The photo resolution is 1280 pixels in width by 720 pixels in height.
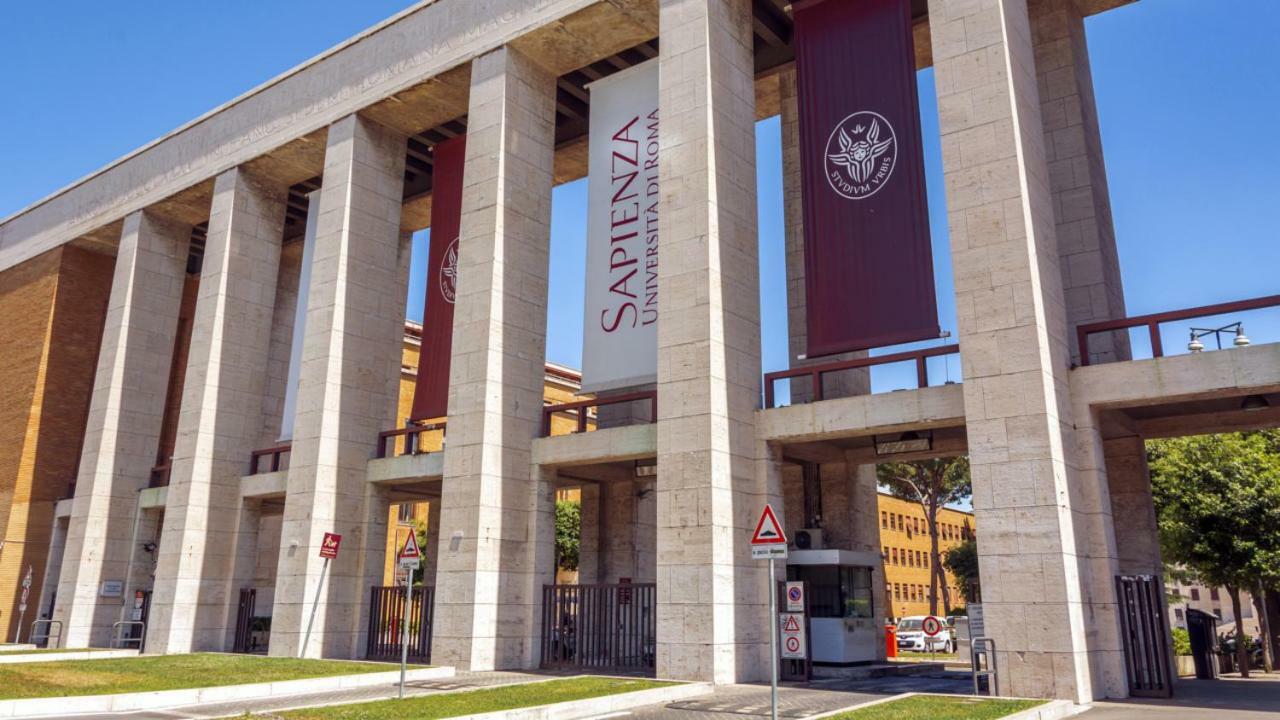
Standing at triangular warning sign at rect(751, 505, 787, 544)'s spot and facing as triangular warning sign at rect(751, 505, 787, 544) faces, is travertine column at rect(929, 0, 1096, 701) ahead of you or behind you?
behind

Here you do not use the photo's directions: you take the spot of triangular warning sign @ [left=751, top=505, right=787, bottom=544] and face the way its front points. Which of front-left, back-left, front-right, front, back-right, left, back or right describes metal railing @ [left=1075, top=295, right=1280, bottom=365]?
back-left

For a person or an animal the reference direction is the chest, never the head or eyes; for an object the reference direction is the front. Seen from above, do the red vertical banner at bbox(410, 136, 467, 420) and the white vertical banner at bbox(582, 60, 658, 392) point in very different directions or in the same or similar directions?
same or similar directions

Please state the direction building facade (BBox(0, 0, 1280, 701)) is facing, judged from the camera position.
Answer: facing the viewer and to the left of the viewer

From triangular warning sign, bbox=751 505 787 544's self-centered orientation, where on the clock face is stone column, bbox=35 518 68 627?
The stone column is roughly at 4 o'clock from the triangular warning sign.

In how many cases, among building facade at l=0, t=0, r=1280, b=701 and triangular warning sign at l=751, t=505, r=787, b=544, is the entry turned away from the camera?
0

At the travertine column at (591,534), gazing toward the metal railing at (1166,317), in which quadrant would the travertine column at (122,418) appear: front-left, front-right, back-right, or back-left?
back-right

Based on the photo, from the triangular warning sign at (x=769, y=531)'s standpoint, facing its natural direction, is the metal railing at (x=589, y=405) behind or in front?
behind

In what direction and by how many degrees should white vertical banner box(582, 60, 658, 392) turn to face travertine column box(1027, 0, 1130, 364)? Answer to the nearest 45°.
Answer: approximately 135° to its left

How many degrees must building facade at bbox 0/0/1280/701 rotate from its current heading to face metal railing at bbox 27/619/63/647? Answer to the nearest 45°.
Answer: approximately 90° to its right

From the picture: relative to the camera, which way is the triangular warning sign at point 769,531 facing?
toward the camera

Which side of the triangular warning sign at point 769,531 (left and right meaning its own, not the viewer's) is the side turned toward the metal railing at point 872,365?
back

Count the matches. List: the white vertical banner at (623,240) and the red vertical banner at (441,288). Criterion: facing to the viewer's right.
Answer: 0

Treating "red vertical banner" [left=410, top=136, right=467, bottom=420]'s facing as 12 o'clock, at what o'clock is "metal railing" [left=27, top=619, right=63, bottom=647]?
The metal railing is roughly at 3 o'clock from the red vertical banner.

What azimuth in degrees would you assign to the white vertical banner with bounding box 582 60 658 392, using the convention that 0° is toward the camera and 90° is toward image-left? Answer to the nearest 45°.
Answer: approximately 45°

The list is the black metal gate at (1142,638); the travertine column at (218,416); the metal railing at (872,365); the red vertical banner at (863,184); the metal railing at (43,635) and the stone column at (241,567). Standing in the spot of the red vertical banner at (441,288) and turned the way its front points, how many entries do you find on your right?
3

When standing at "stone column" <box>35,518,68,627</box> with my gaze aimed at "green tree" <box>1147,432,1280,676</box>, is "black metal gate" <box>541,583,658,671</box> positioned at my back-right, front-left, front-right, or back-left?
front-right

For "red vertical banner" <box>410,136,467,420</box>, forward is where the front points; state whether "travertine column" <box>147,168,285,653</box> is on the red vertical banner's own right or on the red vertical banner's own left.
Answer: on the red vertical banner's own right
